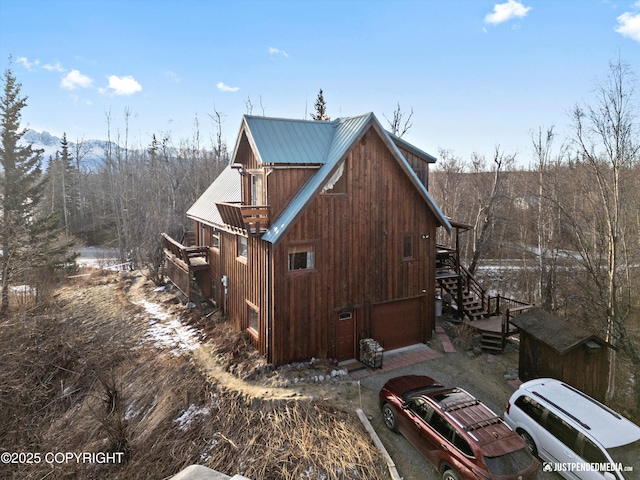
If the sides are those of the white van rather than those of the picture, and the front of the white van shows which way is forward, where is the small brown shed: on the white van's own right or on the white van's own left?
on the white van's own left

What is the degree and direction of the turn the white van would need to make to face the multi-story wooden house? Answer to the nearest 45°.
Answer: approximately 135° to its right

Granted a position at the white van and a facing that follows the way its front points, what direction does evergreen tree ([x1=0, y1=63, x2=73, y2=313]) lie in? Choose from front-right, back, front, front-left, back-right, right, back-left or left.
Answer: back-right

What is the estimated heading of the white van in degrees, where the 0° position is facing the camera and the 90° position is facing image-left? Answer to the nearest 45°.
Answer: approximately 315°

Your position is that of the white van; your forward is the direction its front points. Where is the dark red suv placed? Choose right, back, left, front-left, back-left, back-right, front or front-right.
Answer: right
